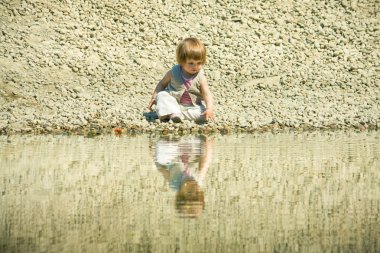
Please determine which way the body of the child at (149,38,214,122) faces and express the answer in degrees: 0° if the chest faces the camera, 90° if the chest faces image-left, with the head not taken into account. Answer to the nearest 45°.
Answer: approximately 0°

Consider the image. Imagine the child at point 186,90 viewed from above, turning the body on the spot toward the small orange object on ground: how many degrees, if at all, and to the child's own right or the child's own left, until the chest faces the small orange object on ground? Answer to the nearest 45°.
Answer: approximately 45° to the child's own right

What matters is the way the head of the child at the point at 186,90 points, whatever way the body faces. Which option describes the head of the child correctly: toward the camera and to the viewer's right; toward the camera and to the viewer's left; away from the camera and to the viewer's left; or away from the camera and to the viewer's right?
toward the camera and to the viewer's right
